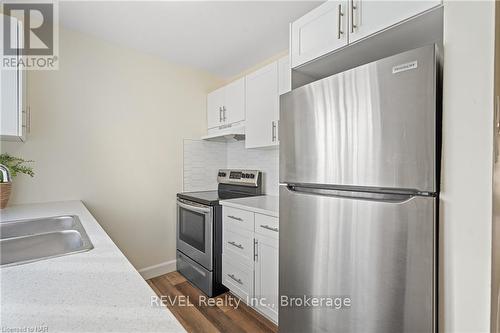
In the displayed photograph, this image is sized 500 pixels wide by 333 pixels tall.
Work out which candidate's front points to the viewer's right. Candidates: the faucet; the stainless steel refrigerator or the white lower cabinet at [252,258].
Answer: the faucet

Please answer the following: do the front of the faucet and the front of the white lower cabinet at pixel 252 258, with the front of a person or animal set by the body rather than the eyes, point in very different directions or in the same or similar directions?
very different directions

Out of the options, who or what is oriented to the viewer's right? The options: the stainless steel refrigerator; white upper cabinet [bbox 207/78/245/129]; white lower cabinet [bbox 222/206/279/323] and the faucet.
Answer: the faucet

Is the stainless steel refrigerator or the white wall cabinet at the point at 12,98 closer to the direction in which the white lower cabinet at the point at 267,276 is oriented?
the white wall cabinet

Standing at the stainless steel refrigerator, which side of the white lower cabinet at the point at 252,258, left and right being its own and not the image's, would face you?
left

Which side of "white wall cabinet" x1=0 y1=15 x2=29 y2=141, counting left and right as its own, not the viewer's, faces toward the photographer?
right

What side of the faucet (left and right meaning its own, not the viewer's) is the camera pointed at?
right
